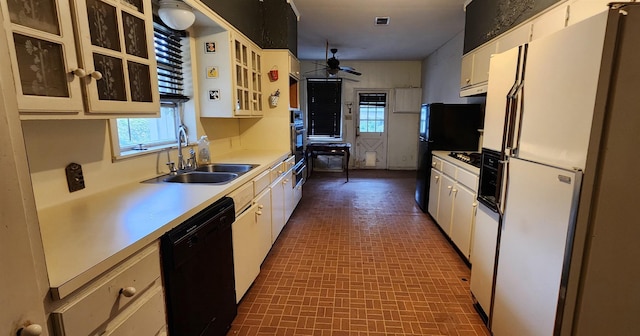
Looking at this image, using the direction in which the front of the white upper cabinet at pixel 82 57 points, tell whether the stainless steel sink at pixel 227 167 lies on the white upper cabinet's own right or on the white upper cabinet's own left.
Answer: on the white upper cabinet's own left

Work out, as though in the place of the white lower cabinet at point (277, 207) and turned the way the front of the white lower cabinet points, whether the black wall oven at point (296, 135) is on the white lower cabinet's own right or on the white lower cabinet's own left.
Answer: on the white lower cabinet's own left

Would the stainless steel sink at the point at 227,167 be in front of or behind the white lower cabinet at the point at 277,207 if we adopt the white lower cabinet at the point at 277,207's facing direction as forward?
behind

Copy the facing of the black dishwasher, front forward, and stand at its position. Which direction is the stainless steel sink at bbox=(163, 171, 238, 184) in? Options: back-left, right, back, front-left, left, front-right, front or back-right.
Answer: back-left

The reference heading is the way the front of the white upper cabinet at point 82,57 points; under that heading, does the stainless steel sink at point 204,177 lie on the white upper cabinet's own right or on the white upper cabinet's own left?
on the white upper cabinet's own left
